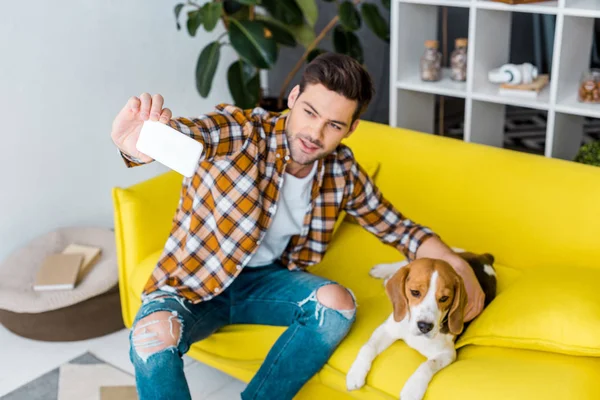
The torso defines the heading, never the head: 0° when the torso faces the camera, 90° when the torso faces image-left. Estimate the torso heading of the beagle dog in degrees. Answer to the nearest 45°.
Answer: approximately 45°

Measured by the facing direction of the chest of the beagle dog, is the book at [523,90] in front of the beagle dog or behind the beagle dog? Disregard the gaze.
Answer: behind

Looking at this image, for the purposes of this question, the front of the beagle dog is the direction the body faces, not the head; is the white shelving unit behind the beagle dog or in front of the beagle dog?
behind

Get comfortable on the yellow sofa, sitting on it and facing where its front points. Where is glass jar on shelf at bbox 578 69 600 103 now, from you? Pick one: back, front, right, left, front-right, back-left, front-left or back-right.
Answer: back

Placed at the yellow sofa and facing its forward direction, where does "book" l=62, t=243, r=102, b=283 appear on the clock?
The book is roughly at 2 o'clock from the yellow sofa.

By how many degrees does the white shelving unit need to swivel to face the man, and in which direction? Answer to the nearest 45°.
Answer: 0° — it already faces them

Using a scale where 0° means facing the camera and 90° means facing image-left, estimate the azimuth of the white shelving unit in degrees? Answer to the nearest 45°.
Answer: approximately 45°

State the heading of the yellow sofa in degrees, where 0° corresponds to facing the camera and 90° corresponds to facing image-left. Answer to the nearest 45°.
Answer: approximately 45°

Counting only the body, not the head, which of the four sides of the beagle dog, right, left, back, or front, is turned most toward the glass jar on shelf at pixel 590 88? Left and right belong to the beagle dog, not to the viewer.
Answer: back

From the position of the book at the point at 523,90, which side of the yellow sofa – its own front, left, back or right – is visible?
back
